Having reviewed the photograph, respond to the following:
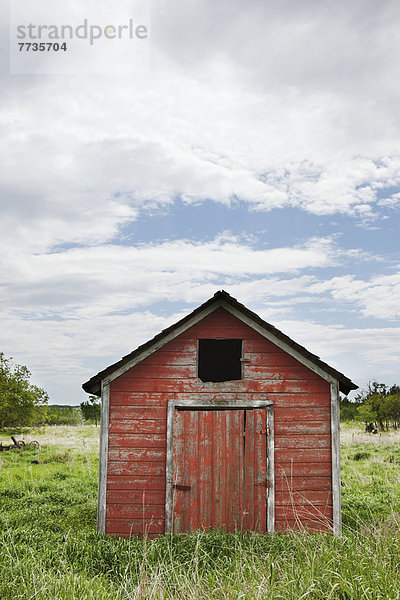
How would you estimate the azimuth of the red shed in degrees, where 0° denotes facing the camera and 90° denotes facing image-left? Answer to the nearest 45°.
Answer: approximately 0°

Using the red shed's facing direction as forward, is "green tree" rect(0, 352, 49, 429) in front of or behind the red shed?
behind
